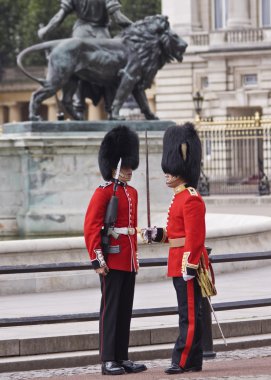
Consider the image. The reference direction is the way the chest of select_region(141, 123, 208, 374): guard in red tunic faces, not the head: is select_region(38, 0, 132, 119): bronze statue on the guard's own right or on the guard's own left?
on the guard's own right

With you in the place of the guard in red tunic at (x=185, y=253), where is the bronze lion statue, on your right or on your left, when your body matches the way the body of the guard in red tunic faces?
on your right

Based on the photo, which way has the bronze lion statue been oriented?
to the viewer's right

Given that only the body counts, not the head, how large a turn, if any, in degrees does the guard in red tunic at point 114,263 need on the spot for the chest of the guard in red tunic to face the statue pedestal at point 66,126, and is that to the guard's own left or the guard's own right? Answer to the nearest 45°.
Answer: approximately 135° to the guard's own left

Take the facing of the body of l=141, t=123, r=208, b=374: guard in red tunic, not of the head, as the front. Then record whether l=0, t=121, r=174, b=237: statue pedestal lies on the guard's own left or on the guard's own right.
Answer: on the guard's own right

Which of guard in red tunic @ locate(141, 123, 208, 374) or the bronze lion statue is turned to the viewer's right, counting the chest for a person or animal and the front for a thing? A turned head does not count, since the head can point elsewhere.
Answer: the bronze lion statue

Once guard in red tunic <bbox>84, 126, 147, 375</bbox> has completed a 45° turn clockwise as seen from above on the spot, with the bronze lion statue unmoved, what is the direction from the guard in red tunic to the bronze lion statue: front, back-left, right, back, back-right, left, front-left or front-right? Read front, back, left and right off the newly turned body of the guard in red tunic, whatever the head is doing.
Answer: back

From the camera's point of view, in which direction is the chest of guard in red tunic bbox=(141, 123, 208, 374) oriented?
to the viewer's left

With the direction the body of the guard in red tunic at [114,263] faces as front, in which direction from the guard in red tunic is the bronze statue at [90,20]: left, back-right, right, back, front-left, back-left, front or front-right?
back-left

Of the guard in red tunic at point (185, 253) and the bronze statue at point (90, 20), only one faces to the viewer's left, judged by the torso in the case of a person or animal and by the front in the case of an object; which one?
the guard in red tunic

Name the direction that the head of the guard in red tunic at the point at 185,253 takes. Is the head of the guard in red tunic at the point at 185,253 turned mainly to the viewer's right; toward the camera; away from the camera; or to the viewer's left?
to the viewer's left
